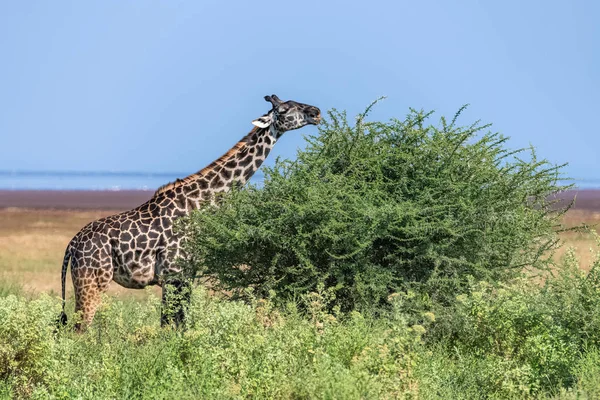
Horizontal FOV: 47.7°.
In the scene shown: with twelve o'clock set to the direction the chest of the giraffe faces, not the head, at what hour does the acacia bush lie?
The acacia bush is roughly at 1 o'clock from the giraffe.

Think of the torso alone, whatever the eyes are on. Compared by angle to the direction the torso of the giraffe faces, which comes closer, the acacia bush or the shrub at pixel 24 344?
the acacia bush

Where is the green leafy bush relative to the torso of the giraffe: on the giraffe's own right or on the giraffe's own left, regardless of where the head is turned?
on the giraffe's own right

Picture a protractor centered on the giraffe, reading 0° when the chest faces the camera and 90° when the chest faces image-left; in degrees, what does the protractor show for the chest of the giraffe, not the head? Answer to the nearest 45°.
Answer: approximately 270°

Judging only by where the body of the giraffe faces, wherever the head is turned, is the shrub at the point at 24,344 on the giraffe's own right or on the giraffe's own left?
on the giraffe's own right

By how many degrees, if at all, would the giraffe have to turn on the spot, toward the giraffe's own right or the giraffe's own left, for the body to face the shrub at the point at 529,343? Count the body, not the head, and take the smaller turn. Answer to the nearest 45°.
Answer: approximately 45° to the giraffe's own right
